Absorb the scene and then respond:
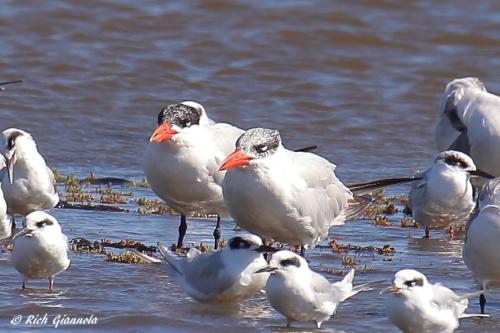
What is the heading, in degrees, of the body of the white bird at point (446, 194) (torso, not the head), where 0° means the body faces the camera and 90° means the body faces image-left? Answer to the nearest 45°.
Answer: approximately 315°

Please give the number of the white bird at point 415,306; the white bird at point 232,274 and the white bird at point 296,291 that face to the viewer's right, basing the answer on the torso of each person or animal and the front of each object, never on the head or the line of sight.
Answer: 1

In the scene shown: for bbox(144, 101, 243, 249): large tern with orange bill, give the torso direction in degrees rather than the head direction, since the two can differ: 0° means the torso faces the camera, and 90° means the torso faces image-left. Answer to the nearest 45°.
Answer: approximately 45°

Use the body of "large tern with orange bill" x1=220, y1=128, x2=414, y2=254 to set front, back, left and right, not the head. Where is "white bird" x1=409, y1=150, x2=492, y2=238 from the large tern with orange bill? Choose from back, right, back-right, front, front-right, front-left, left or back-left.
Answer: back

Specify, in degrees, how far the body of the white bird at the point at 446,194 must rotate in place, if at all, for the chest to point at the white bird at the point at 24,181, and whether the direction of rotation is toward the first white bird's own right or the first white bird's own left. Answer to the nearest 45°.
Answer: approximately 135° to the first white bird's own right

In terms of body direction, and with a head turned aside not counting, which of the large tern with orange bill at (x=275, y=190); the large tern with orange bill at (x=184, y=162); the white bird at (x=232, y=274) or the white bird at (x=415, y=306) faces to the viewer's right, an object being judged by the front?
the white bird at (x=232, y=274)

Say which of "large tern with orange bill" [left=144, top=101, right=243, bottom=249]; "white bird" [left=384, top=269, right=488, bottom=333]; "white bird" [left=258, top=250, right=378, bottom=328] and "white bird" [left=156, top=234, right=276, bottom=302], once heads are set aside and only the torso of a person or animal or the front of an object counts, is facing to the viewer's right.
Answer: "white bird" [left=156, top=234, right=276, bottom=302]

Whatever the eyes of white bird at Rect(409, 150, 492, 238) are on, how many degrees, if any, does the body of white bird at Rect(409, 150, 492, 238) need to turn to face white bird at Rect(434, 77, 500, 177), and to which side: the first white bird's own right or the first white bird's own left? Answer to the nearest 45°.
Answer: approximately 135° to the first white bird's own left

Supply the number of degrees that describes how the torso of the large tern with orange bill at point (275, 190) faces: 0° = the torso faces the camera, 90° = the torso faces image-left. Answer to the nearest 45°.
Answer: approximately 45°

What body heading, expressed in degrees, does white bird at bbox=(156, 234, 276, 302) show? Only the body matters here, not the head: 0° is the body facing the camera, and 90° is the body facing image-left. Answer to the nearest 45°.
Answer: approximately 270°

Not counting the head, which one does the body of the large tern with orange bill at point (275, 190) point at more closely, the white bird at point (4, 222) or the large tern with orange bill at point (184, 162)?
the white bird

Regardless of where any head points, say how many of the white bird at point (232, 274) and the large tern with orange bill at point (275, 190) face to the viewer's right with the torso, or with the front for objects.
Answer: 1
